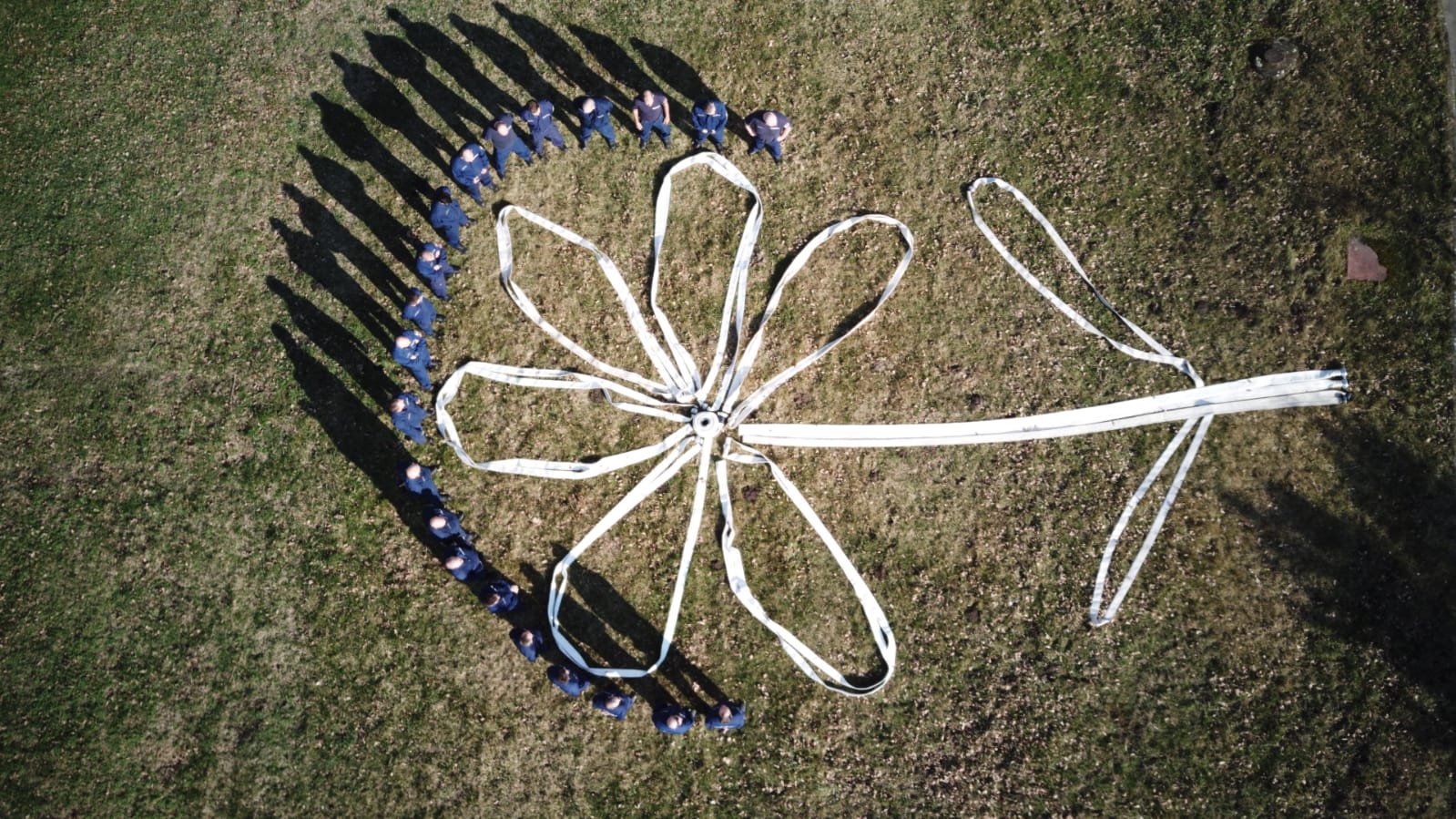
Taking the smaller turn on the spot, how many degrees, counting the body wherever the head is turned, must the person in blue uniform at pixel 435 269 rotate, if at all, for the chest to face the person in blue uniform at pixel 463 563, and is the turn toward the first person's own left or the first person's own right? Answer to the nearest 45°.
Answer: approximately 90° to the first person's own right

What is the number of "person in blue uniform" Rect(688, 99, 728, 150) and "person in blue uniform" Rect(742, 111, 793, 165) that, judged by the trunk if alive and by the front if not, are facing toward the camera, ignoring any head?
2

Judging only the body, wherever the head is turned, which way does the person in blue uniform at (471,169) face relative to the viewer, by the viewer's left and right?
facing the viewer and to the right of the viewer

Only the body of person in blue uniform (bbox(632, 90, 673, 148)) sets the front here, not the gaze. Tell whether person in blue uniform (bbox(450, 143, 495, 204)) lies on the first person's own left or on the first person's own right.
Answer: on the first person's own right

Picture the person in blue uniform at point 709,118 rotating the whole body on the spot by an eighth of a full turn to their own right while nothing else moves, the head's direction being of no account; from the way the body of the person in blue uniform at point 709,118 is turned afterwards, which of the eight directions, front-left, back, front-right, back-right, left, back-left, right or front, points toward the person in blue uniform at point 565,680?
front

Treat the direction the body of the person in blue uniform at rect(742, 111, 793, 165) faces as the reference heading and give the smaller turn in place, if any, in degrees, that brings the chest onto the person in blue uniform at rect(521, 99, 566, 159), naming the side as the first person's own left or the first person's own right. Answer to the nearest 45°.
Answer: approximately 90° to the first person's own right

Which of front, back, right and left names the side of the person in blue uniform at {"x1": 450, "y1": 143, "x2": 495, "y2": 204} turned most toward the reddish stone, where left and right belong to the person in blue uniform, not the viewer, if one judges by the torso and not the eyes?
front

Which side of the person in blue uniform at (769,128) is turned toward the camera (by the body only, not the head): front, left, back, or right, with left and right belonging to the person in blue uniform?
front

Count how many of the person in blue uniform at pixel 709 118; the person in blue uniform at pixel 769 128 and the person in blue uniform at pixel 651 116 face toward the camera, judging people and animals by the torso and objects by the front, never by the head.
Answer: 3

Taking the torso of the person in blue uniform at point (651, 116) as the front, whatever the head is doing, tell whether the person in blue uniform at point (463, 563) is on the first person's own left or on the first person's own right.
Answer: on the first person's own right

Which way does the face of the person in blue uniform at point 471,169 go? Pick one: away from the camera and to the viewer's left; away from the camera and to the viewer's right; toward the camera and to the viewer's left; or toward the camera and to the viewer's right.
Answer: toward the camera and to the viewer's right

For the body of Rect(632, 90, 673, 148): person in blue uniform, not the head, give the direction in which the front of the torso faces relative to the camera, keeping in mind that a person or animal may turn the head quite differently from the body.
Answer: toward the camera
